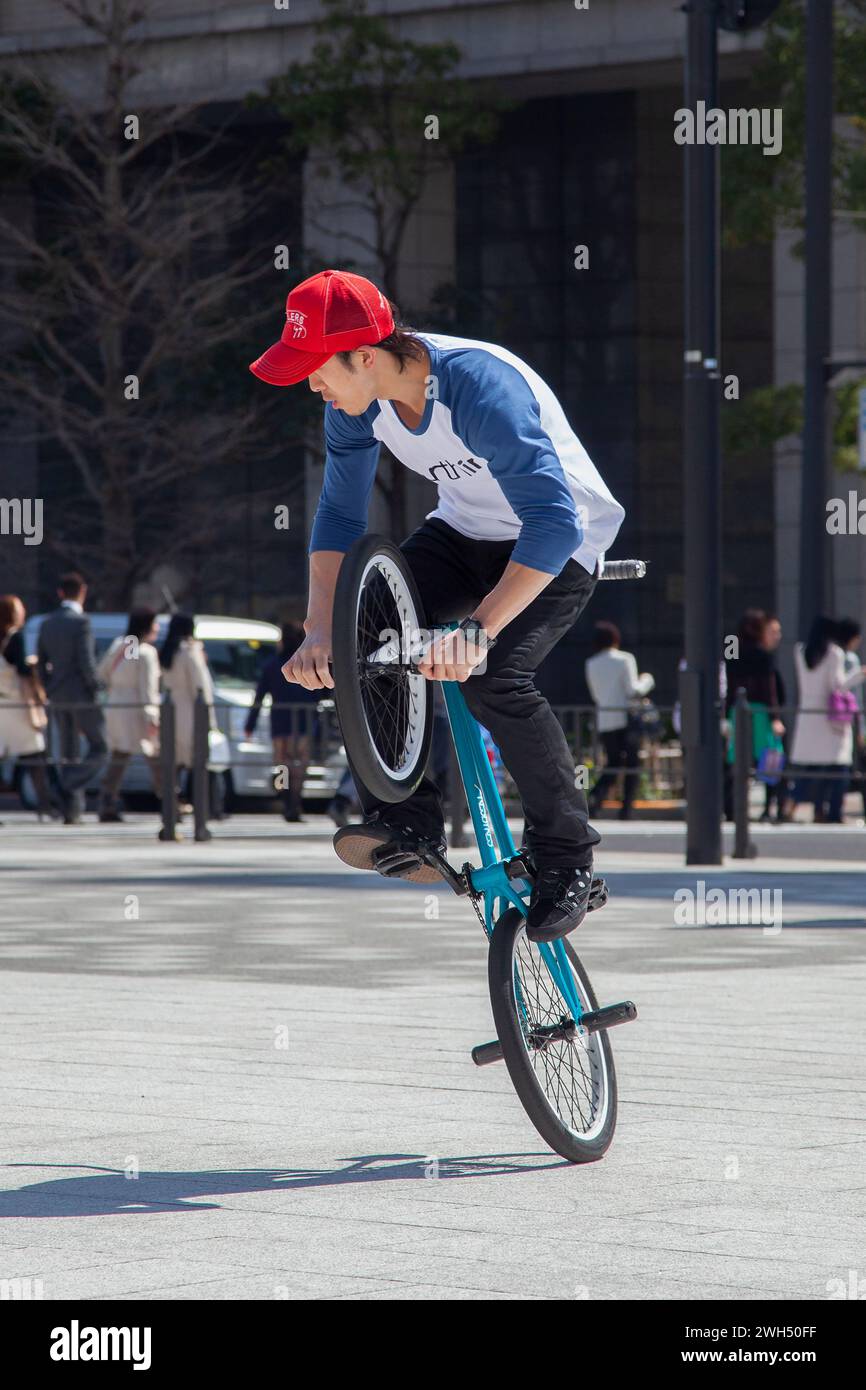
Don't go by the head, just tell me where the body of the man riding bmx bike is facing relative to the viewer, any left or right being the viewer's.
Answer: facing the viewer and to the left of the viewer

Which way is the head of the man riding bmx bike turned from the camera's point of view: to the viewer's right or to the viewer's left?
to the viewer's left

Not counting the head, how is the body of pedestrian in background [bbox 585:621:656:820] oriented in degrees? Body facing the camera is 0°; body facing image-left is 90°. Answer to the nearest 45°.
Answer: approximately 225°

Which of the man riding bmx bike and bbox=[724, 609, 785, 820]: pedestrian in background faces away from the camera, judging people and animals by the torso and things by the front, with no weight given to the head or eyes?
the pedestrian in background

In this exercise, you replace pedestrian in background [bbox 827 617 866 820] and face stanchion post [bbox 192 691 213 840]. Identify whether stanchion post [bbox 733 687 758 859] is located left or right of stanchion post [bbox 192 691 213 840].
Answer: left

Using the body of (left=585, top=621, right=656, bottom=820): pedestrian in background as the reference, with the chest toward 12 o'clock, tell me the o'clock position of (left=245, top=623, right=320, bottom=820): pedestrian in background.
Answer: (left=245, top=623, right=320, bottom=820): pedestrian in background is roughly at 7 o'clock from (left=585, top=621, right=656, bottom=820): pedestrian in background.

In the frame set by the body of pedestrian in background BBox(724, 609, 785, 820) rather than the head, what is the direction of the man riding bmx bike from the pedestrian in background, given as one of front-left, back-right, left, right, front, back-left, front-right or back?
right

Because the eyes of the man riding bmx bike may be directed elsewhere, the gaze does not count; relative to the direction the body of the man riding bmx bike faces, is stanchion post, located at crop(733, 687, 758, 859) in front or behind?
behind

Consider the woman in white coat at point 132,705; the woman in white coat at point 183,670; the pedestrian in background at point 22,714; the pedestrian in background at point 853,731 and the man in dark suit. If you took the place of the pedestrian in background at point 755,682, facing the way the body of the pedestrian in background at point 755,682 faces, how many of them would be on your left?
4
